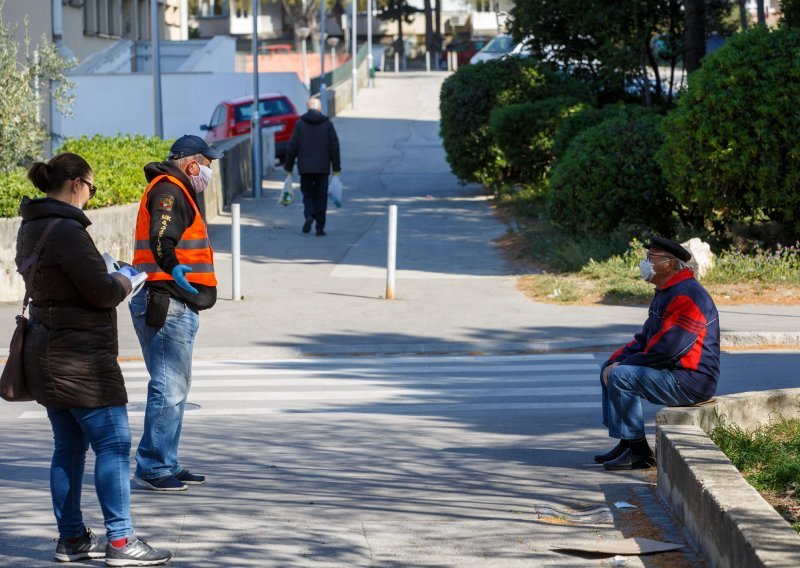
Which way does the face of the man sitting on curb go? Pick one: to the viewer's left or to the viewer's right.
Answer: to the viewer's left

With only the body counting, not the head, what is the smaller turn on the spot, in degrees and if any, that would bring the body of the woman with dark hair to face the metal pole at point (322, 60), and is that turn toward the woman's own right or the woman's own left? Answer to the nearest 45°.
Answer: approximately 90° to the woman's own left

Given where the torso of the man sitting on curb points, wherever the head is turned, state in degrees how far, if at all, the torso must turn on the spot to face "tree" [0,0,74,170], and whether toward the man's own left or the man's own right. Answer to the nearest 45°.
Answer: approximately 45° to the man's own right

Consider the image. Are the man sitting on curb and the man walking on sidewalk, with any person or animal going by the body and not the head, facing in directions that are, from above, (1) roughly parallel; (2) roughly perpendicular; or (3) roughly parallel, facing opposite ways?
roughly perpendicular

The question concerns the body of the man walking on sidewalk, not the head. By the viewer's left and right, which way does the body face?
facing away from the viewer

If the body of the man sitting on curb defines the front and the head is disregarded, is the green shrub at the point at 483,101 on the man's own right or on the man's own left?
on the man's own right

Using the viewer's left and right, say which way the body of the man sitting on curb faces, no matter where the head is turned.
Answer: facing to the left of the viewer

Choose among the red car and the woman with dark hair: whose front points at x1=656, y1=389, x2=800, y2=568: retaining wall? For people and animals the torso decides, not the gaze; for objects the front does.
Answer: the woman with dark hair

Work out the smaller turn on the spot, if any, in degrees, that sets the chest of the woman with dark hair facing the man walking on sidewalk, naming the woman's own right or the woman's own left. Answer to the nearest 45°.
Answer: approximately 90° to the woman's own left

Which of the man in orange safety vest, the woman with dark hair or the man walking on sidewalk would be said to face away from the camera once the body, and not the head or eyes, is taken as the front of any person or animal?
the man walking on sidewalk

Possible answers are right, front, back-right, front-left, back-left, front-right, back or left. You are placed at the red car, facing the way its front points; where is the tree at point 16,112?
back-left

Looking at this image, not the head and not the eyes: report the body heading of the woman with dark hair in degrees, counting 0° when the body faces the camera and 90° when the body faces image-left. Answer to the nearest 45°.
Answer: approximately 270°
